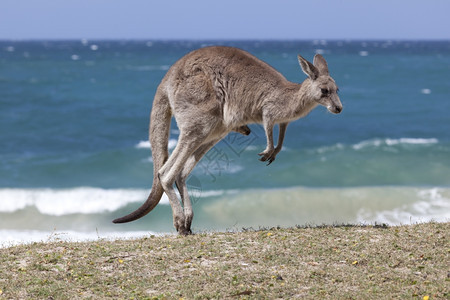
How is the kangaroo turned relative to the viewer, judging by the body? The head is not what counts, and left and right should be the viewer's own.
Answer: facing to the right of the viewer
